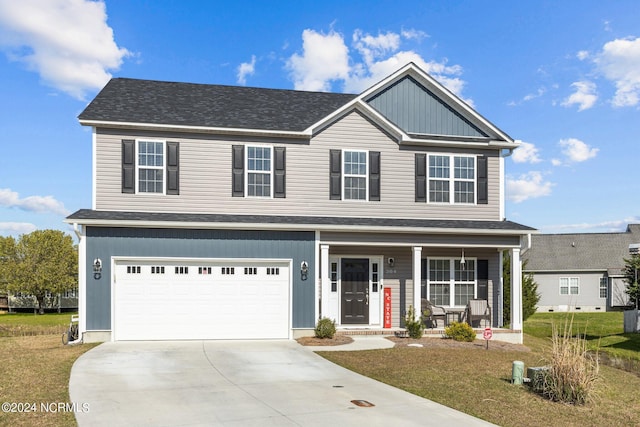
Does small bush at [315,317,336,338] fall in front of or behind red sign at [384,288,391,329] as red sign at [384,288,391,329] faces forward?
in front

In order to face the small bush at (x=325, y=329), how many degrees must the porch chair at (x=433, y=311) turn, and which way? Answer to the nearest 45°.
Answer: approximately 90° to its right

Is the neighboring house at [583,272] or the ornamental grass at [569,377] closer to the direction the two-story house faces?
the ornamental grass

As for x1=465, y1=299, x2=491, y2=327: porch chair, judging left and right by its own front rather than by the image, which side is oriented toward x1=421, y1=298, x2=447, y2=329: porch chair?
right

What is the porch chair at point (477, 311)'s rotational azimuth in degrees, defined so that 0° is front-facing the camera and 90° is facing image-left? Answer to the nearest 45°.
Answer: approximately 0°

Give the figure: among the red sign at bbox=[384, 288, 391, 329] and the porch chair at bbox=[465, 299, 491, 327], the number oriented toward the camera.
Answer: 2

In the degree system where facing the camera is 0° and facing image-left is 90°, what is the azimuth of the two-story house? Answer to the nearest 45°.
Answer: approximately 0°

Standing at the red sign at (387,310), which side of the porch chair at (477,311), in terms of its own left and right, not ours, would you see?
right
